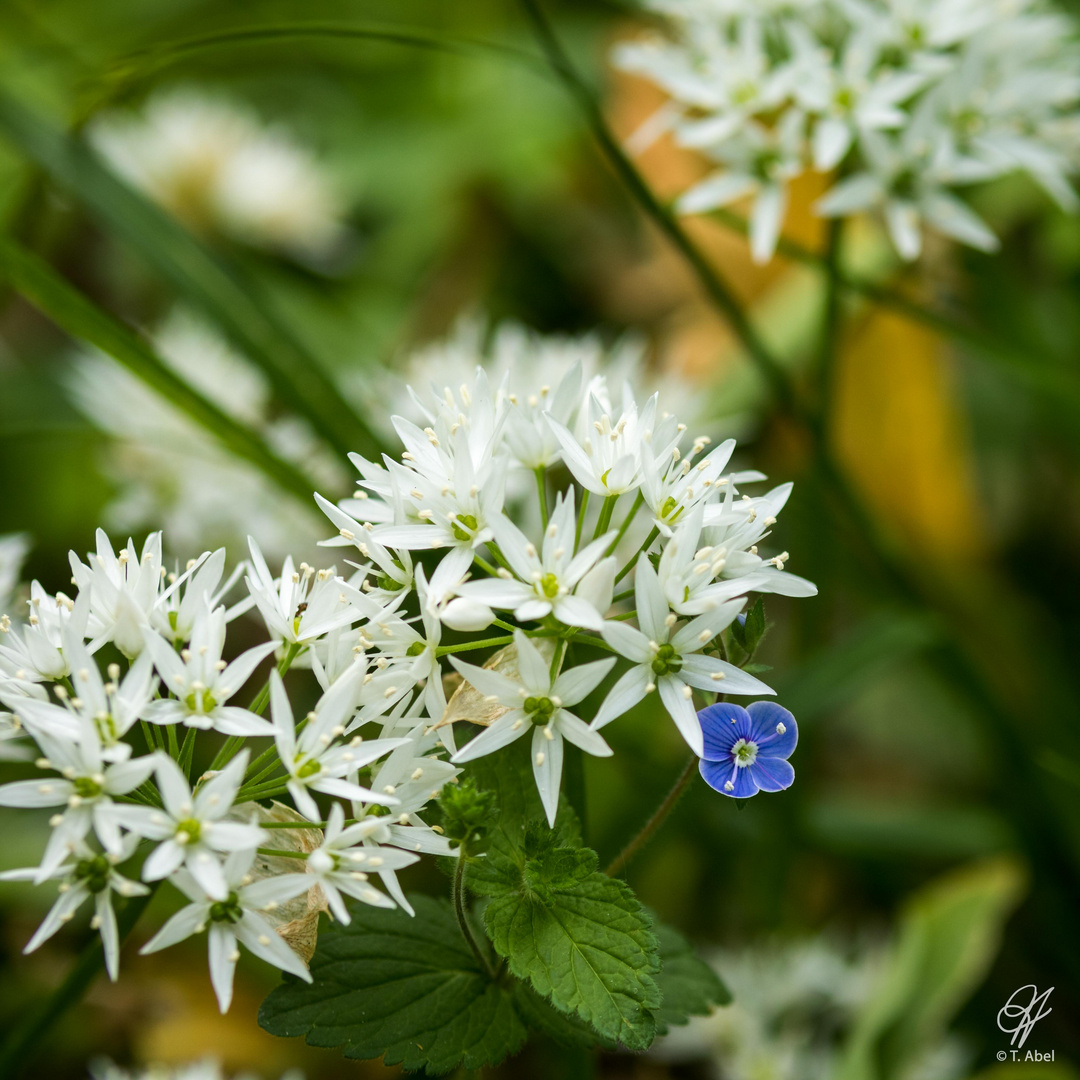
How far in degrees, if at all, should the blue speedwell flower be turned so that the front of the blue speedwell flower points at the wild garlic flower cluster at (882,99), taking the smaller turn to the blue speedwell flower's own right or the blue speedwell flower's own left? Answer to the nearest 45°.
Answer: approximately 180°

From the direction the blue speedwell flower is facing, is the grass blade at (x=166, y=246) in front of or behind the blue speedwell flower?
behind

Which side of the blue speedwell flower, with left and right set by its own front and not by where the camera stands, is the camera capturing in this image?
front
